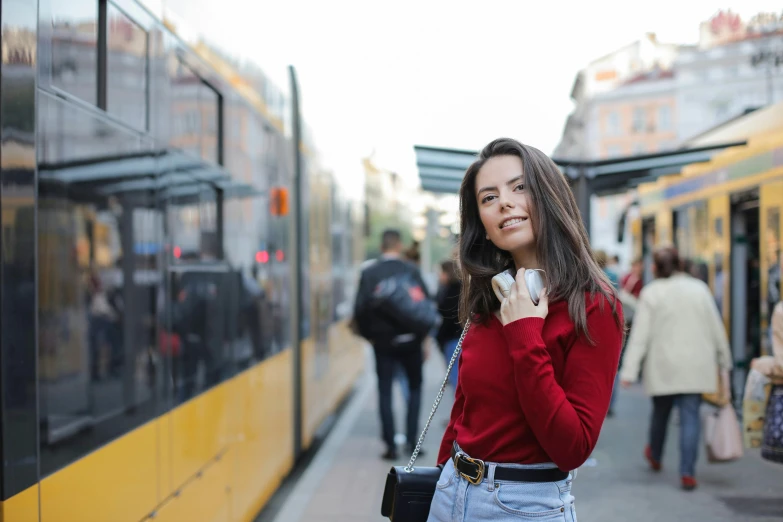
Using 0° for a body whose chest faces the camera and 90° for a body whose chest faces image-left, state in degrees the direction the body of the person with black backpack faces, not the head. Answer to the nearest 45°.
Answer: approximately 180°

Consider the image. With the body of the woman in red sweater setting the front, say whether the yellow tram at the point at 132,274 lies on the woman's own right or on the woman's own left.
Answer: on the woman's own right

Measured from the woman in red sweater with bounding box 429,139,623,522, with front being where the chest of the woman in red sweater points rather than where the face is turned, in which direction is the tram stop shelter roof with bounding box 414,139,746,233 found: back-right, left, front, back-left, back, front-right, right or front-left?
back-right

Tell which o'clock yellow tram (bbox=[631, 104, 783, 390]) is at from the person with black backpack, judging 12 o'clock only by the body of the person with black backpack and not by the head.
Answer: The yellow tram is roughly at 2 o'clock from the person with black backpack.

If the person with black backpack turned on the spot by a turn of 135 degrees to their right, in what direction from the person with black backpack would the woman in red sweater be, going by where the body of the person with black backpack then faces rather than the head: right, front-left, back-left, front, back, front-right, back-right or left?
front-right

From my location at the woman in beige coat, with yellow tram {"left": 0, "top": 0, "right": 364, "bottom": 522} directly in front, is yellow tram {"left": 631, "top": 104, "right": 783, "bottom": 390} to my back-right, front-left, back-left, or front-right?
back-right

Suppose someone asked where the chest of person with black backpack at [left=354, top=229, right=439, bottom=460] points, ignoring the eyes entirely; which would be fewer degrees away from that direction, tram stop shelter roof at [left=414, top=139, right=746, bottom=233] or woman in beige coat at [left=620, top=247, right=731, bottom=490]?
the tram stop shelter roof

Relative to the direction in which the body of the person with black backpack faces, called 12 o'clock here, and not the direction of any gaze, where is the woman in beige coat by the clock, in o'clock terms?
The woman in beige coat is roughly at 4 o'clock from the person with black backpack.

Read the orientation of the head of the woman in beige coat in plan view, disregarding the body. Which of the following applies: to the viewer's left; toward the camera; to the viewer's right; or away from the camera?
away from the camera

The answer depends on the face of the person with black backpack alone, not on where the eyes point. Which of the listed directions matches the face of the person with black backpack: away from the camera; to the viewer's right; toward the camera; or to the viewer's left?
away from the camera

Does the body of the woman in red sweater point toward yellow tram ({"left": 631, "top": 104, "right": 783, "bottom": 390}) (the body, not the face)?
no

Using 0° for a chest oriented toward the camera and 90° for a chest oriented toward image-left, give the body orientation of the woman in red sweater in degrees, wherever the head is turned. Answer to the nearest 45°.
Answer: approximately 45°
